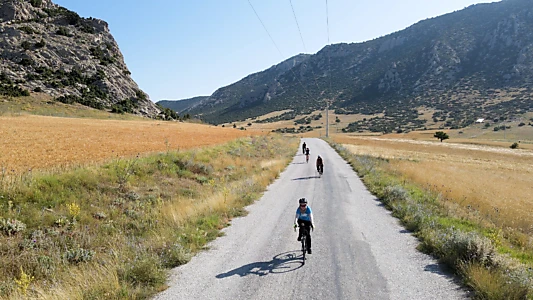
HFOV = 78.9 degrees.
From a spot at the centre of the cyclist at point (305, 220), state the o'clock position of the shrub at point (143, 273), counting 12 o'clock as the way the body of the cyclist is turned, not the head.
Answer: The shrub is roughly at 2 o'clock from the cyclist.

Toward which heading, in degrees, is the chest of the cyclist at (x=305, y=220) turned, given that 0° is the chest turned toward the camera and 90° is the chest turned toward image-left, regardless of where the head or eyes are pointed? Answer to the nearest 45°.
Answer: approximately 0°

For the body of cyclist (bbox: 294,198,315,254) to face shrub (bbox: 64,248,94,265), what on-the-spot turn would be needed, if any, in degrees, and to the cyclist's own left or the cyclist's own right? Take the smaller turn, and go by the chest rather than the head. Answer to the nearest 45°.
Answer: approximately 90° to the cyclist's own right

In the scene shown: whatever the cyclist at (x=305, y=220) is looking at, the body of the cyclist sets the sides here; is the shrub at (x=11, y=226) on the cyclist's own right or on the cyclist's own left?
on the cyclist's own right
